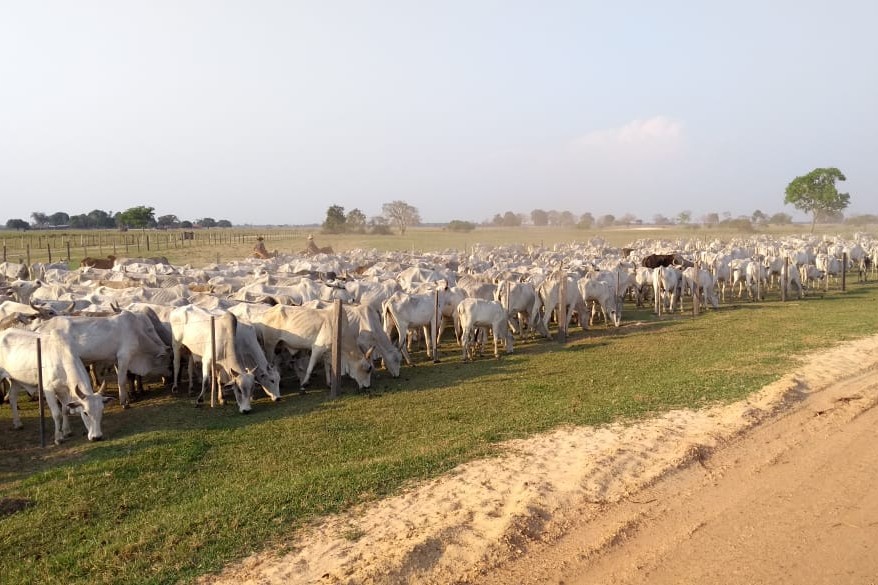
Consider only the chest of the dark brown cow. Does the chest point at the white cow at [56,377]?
no

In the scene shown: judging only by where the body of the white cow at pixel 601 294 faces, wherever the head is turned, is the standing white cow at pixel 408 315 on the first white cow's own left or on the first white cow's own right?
on the first white cow's own right

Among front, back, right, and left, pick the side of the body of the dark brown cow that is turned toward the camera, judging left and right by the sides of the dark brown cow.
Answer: right

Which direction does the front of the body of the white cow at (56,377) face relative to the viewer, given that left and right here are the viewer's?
facing the viewer and to the right of the viewer

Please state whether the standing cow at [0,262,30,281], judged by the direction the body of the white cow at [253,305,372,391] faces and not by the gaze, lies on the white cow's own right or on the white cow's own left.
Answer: on the white cow's own left

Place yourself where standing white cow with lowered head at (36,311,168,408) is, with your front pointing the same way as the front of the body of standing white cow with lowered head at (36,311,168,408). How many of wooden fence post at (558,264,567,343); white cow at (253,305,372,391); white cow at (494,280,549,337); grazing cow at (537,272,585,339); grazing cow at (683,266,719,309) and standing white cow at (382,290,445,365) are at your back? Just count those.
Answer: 0

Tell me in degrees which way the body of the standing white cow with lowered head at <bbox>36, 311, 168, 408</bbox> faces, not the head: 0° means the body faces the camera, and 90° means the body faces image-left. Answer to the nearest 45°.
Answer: approximately 270°

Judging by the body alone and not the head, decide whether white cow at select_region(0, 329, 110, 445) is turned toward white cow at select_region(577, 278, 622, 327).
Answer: no

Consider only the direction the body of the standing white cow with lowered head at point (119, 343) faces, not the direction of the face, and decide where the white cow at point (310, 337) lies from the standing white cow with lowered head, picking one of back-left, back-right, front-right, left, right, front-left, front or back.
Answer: front

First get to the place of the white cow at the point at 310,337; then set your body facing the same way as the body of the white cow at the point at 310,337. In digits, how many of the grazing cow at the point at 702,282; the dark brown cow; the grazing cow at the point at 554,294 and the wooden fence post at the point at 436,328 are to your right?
0

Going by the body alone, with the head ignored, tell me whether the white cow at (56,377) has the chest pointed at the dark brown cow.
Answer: no
